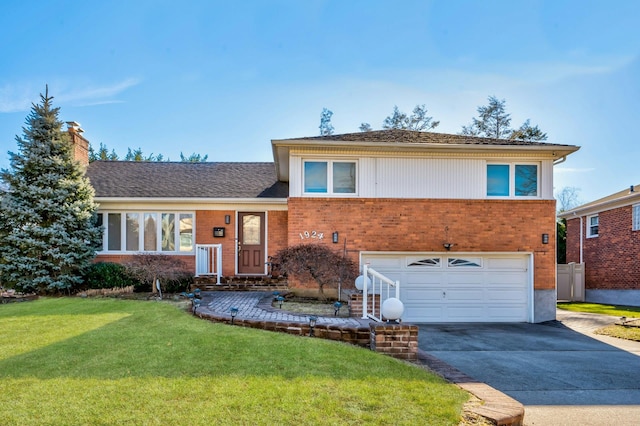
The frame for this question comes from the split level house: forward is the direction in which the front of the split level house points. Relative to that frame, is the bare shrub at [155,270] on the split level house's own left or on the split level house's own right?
on the split level house's own right

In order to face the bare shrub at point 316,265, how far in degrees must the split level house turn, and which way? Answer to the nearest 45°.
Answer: approximately 45° to its right

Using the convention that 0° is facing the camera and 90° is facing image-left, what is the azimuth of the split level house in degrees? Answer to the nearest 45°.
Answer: approximately 0°

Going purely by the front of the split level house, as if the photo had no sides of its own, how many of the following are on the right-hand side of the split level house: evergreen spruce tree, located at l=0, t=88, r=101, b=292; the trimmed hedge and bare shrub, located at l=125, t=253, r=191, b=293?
3

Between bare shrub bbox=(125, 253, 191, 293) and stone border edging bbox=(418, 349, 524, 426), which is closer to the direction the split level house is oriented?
the stone border edging

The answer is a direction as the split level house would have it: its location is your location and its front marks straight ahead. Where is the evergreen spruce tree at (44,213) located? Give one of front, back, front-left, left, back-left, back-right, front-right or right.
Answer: right

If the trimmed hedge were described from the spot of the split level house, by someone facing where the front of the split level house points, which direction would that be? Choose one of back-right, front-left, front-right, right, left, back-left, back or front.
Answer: right

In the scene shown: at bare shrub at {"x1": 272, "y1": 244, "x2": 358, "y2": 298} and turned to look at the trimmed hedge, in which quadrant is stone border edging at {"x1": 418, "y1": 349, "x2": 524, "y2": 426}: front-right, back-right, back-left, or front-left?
back-left

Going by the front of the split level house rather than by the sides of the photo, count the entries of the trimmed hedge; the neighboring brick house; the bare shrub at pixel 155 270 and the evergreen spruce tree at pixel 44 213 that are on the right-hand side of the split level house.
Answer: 3

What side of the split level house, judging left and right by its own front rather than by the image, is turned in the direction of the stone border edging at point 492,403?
front

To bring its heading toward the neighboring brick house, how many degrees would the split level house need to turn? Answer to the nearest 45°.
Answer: approximately 135° to its left
